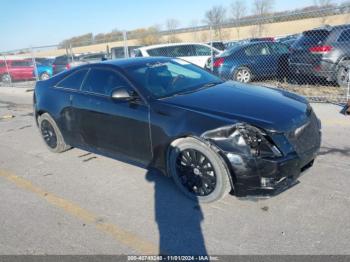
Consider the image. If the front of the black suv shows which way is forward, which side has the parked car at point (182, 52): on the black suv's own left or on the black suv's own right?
on the black suv's own left

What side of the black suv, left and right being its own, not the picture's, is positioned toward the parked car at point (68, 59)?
left

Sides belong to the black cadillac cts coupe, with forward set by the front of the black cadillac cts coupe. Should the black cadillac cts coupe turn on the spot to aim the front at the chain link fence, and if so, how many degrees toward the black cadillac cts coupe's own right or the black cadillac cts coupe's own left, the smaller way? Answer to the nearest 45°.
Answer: approximately 90° to the black cadillac cts coupe's own left

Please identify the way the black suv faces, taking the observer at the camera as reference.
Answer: facing away from the viewer and to the right of the viewer

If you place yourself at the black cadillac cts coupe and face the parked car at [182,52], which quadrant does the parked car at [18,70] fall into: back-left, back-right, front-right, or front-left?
front-left

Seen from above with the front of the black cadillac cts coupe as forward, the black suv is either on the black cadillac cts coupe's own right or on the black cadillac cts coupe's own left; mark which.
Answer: on the black cadillac cts coupe's own left

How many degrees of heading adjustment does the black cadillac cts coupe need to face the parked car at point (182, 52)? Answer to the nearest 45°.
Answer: approximately 135° to its left

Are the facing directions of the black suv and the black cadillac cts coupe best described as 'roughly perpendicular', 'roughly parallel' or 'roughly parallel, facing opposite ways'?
roughly perpendicular

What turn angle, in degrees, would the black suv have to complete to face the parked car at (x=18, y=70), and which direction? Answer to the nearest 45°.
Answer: approximately 135° to its left

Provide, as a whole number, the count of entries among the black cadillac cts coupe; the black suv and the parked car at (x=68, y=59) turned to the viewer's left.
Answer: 0
